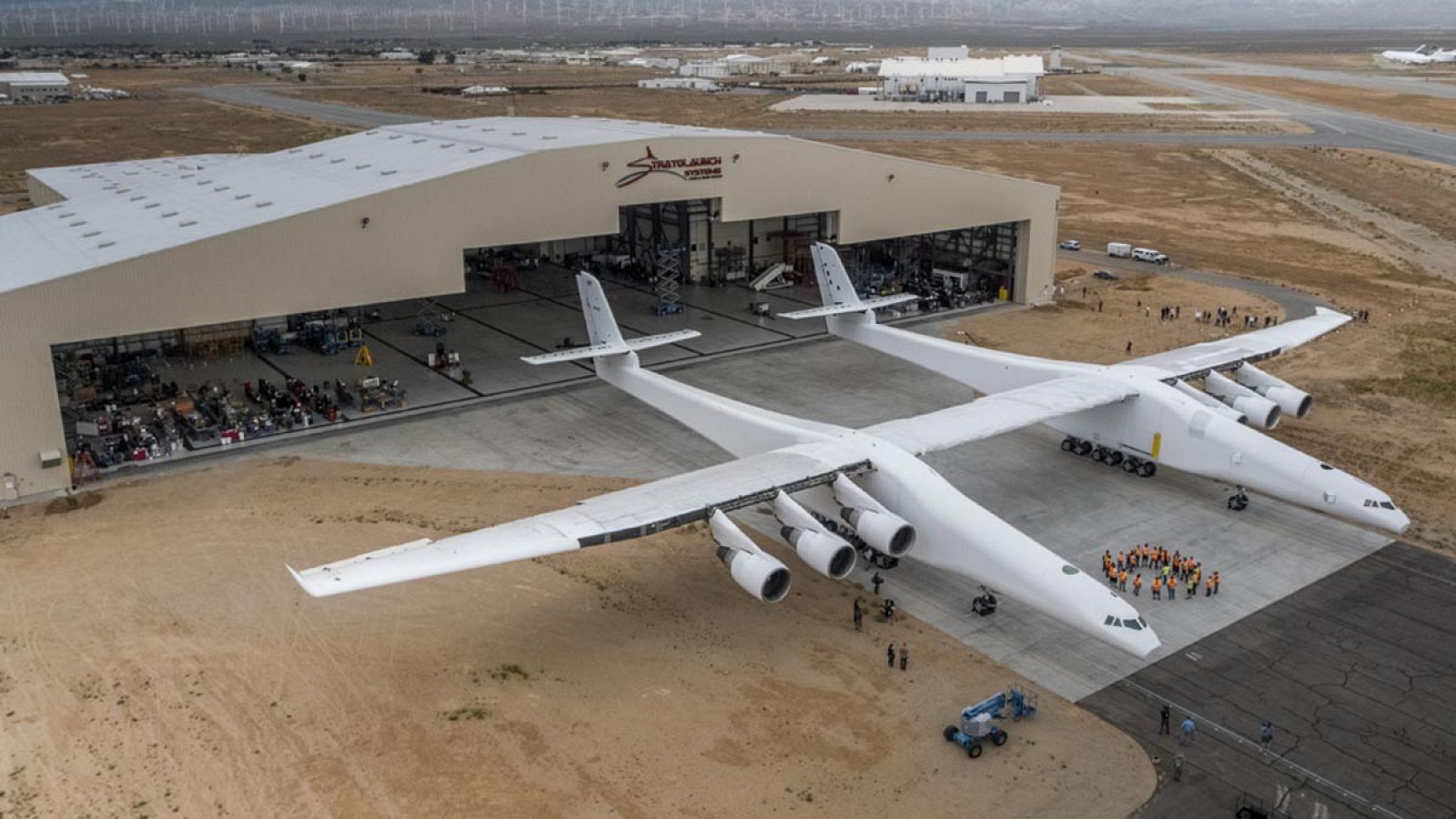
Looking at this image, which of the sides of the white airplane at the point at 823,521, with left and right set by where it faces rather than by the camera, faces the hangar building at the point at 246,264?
back

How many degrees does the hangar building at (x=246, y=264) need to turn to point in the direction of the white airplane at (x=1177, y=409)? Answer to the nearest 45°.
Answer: approximately 45° to its left

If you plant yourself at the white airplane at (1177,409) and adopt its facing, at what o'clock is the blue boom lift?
The blue boom lift is roughly at 2 o'clock from the white airplane.

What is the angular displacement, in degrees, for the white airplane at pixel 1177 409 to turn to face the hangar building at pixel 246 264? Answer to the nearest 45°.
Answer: approximately 135° to its right

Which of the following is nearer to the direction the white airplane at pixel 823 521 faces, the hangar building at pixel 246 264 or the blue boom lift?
the blue boom lift

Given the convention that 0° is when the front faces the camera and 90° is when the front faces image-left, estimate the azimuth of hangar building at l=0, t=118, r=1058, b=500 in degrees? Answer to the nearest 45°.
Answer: approximately 315°
